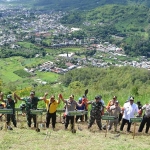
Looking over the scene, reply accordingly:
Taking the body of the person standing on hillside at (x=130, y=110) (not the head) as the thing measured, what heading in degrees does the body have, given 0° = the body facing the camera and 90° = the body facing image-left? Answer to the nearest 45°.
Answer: approximately 0°
